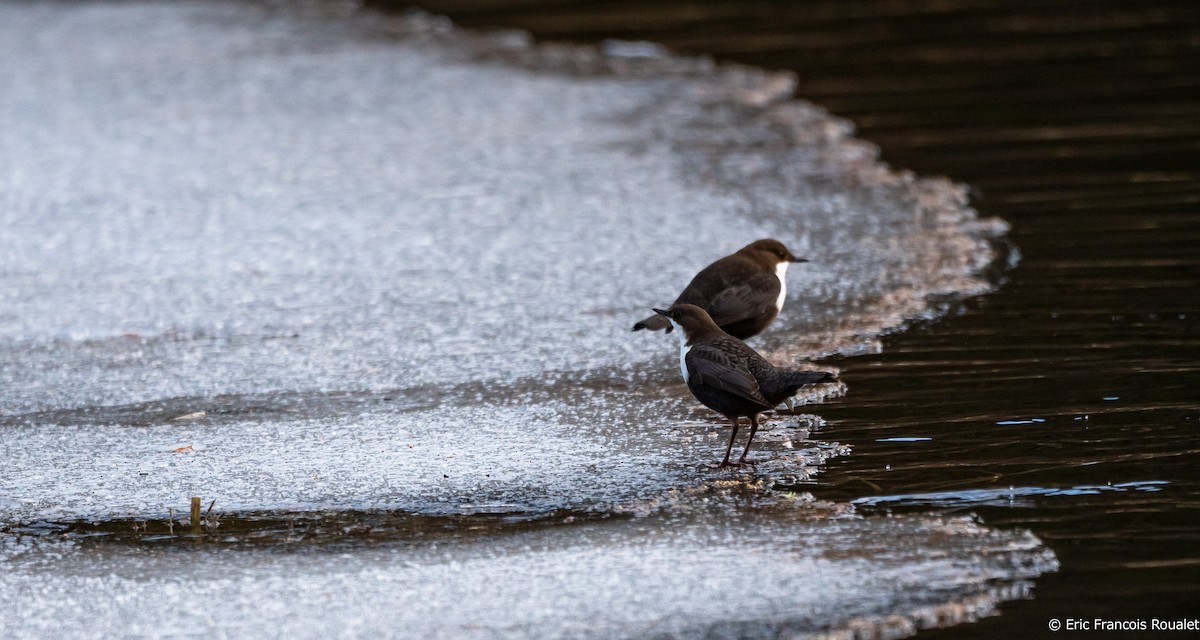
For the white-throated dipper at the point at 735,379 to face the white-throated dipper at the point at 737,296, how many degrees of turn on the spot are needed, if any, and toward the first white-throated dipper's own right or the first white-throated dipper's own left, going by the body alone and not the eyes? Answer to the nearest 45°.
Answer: approximately 90° to the first white-throated dipper's own right

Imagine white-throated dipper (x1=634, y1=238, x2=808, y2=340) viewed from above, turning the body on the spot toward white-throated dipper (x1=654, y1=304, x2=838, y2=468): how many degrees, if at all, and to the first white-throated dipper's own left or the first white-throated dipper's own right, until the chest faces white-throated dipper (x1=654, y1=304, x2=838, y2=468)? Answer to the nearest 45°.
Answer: approximately 90° to the first white-throated dipper's own right

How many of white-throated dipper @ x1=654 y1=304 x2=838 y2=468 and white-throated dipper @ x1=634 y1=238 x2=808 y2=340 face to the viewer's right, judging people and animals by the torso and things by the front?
1

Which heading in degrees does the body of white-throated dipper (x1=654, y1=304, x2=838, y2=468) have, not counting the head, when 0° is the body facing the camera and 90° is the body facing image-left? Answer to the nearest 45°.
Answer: approximately 90°

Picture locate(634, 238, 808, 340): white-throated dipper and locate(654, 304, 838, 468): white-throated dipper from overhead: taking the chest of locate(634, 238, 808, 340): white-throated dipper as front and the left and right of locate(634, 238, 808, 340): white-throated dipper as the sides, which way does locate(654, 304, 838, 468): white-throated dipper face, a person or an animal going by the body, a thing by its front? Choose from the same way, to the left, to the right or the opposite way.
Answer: the opposite way

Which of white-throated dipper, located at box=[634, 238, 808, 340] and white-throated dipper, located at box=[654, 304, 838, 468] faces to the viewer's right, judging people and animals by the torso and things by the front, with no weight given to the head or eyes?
white-throated dipper, located at box=[634, 238, 808, 340]

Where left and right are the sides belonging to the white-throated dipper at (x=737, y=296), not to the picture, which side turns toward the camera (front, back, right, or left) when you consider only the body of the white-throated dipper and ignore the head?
right
